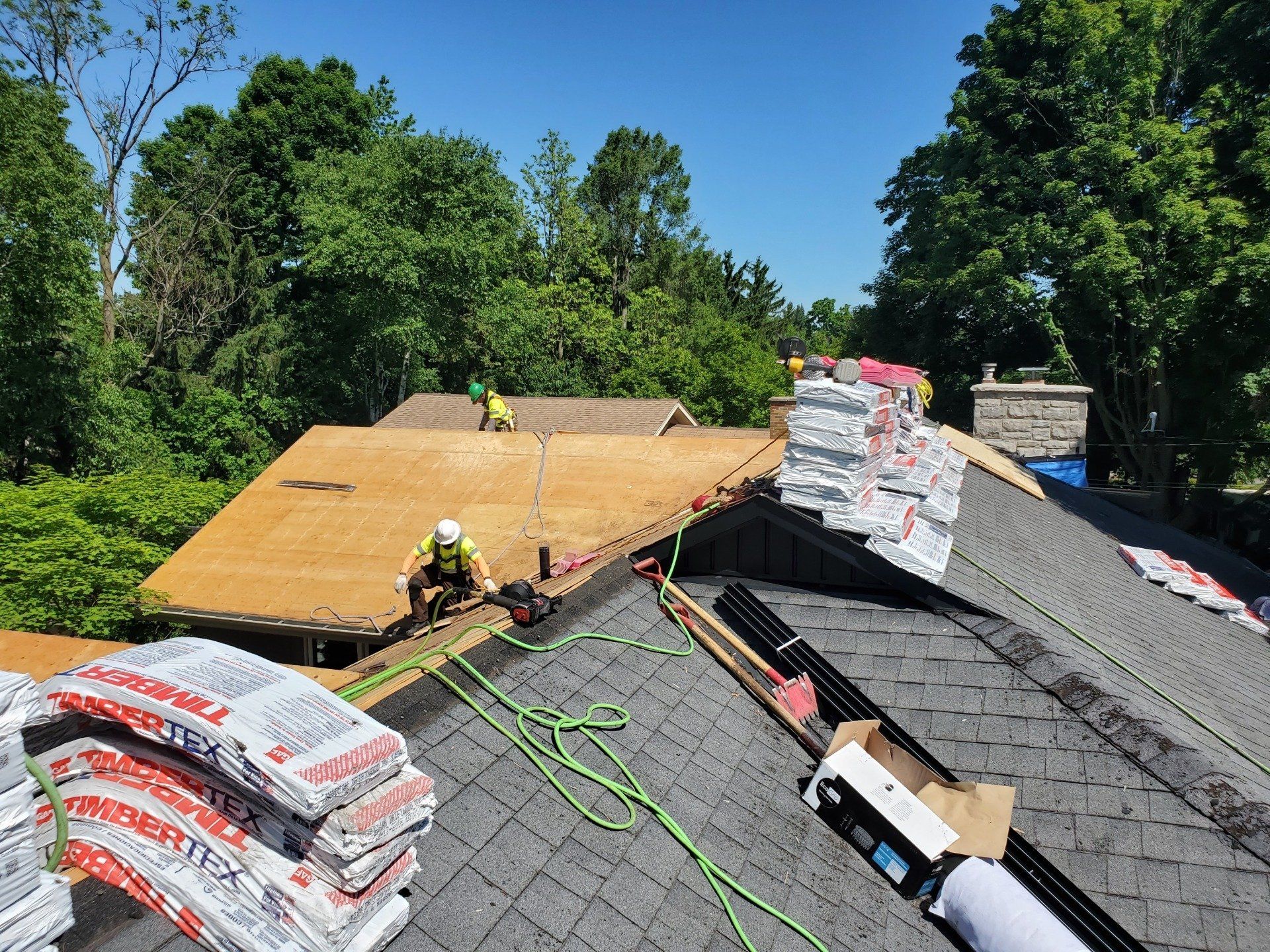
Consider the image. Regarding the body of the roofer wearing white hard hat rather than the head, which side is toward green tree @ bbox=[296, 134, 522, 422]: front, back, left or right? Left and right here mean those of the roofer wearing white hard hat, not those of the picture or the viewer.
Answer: back

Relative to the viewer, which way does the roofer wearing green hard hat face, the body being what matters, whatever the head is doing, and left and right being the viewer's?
facing to the left of the viewer

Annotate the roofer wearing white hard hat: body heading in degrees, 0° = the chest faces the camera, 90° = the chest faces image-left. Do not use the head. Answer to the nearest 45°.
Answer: approximately 0°

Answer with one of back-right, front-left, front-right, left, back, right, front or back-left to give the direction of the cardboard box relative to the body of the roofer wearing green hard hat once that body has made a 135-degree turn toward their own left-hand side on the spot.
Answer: front-right

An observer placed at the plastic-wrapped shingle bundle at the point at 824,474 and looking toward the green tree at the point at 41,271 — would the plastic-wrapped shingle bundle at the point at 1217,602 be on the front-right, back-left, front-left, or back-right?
back-right

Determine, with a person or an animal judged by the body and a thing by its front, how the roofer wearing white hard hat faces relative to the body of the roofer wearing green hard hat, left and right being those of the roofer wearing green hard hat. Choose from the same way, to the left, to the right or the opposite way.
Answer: to the left

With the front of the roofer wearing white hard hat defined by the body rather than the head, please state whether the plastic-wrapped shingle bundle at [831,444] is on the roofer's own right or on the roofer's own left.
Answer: on the roofer's own left

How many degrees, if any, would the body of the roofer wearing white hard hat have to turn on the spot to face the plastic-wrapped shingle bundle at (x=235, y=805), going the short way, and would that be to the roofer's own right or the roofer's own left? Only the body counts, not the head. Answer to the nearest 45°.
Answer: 0° — they already face it

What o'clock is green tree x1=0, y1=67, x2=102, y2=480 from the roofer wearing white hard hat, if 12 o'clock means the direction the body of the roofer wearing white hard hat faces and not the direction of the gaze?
The green tree is roughly at 5 o'clock from the roofer wearing white hard hat.

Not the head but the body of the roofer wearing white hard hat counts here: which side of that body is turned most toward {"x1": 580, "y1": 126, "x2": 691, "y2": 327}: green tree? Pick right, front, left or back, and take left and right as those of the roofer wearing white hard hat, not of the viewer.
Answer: back

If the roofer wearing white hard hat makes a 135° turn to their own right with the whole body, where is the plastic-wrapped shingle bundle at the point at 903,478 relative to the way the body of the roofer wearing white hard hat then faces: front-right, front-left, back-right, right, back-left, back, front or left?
back-right

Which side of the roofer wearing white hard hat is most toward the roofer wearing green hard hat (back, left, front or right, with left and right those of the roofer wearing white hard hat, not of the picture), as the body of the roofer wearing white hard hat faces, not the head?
back
